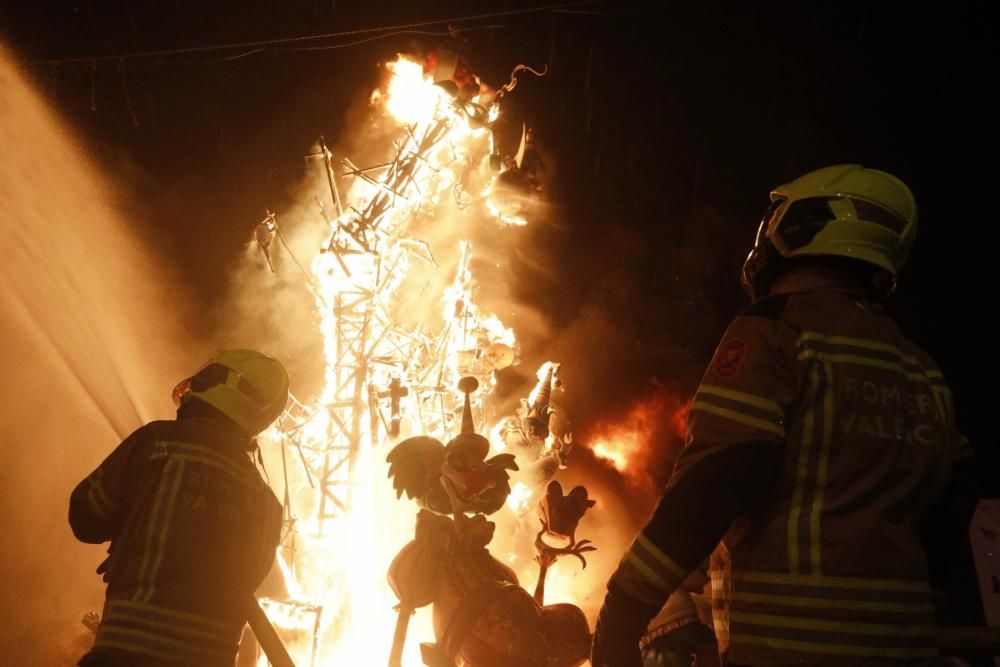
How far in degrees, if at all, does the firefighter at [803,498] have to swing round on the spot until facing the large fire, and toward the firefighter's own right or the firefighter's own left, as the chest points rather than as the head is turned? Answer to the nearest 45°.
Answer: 0° — they already face it

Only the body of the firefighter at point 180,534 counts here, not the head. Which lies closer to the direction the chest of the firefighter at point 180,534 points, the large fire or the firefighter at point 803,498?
the large fire

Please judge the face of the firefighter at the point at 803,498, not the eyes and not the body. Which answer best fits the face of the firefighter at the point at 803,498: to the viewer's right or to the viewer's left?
to the viewer's left

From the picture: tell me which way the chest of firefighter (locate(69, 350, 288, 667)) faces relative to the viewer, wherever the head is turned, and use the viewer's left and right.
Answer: facing away from the viewer and to the left of the viewer

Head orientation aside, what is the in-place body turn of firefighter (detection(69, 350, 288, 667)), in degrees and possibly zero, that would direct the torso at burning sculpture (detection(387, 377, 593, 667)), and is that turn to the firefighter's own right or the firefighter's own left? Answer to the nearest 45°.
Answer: approximately 90° to the firefighter's own right

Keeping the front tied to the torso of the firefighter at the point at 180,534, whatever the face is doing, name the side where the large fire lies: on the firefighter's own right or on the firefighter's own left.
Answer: on the firefighter's own right
